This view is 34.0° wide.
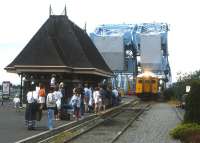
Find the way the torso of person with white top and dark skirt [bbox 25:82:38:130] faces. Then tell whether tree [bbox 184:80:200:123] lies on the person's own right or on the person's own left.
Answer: on the person's own right

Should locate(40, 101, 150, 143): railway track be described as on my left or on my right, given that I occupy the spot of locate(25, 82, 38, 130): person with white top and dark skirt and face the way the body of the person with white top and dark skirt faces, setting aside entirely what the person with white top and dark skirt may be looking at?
on my right

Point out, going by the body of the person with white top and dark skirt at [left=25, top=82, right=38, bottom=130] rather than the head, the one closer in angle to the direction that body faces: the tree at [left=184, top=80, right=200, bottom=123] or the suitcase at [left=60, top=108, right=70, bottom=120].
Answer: the suitcase

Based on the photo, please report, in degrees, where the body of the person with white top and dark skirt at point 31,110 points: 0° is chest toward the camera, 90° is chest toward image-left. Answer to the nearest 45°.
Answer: approximately 180°

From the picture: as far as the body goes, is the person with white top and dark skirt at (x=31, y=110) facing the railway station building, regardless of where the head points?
yes

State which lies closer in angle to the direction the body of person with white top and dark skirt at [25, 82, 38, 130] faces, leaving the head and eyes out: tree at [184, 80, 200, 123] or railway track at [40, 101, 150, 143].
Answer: the railway track
